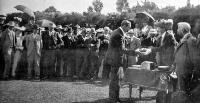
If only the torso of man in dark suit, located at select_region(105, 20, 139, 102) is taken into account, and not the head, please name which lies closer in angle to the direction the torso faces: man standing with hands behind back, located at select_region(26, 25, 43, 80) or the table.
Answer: the table

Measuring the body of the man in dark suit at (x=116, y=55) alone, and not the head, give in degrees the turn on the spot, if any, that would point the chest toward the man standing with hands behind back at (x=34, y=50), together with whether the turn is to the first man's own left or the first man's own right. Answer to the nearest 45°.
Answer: approximately 135° to the first man's own left

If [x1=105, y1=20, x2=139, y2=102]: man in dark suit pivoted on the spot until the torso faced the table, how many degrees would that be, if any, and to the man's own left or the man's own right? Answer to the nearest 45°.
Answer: approximately 45° to the man's own right

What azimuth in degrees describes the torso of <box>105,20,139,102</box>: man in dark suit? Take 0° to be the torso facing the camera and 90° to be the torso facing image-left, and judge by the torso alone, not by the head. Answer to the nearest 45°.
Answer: approximately 270°
